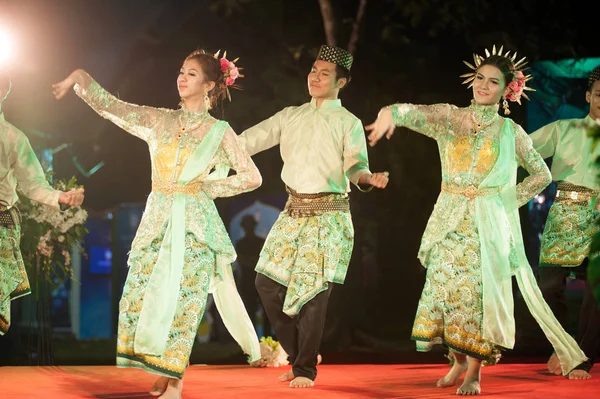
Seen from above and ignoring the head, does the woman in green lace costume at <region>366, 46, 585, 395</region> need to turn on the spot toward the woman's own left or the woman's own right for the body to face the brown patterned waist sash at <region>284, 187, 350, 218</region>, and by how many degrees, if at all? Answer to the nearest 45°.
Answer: approximately 90° to the woman's own right

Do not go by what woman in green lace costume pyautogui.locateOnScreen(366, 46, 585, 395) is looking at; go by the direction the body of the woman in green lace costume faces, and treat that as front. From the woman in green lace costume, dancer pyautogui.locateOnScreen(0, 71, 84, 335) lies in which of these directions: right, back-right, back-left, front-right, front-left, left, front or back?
right

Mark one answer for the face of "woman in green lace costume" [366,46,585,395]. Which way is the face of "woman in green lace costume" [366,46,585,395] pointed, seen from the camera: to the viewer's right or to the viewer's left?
to the viewer's left

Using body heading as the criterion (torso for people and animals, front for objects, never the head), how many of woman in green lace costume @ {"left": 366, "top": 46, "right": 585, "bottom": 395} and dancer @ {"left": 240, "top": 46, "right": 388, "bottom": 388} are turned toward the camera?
2

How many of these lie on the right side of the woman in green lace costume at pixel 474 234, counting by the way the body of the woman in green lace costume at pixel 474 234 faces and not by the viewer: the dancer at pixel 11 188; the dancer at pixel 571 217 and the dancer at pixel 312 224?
2

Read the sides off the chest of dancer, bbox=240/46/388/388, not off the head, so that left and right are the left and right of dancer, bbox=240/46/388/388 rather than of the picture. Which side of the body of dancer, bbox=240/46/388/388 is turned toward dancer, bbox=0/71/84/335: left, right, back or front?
right

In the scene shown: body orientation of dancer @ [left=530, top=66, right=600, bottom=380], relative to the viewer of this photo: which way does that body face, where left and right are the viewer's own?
facing the viewer

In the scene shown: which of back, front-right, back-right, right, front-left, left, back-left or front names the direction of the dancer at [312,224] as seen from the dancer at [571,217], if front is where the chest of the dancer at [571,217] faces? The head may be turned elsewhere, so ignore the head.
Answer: front-right

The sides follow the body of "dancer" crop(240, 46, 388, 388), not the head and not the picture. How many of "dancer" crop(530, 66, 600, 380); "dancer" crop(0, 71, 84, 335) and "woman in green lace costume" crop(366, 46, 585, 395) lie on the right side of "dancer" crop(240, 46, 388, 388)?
1

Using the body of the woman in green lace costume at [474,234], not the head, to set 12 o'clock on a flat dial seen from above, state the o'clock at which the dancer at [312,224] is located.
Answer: The dancer is roughly at 3 o'clock from the woman in green lace costume.

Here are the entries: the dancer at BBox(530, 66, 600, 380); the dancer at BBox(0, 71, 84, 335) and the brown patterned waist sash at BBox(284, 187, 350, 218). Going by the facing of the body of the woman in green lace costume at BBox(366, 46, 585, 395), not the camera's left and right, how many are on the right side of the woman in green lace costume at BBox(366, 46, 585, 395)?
2
